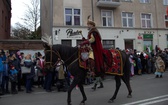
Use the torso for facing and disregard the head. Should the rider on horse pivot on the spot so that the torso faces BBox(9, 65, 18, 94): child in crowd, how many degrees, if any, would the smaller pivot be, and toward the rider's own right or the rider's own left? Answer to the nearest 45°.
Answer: approximately 45° to the rider's own right

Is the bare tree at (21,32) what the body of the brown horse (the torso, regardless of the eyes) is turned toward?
no

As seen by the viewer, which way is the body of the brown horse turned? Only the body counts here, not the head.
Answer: to the viewer's left

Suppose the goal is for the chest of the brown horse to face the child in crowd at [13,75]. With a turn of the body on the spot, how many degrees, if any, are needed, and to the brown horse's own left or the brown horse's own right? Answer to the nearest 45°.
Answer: approximately 45° to the brown horse's own right

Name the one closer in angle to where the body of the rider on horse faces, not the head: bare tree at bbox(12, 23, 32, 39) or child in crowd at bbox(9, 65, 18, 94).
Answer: the child in crowd

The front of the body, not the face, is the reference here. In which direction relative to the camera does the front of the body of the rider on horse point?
to the viewer's left

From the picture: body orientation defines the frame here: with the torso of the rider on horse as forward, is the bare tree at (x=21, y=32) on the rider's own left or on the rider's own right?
on the rider's own right
